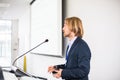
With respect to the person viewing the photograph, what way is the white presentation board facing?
facing the viewer and to the left of the viewer

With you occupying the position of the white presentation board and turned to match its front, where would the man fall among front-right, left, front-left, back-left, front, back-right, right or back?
front-left

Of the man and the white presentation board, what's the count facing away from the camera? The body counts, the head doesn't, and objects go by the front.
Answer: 0

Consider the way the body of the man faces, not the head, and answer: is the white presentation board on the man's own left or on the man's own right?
on the man's own right

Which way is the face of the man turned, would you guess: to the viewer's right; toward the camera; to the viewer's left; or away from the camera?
to the viewer's left

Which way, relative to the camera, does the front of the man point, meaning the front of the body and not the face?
to the viewer's left
